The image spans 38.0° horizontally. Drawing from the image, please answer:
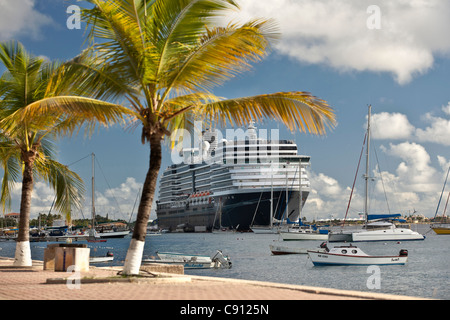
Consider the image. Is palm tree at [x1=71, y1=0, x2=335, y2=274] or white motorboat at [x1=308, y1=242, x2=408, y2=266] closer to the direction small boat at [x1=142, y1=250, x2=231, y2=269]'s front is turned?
the palm tree

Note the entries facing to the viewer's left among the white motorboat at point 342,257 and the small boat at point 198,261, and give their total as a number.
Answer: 2

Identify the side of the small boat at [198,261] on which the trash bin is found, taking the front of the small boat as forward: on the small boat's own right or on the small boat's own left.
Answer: on the small boat's own left

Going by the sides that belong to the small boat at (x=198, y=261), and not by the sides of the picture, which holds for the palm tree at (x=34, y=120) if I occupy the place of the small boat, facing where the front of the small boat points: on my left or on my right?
on my left

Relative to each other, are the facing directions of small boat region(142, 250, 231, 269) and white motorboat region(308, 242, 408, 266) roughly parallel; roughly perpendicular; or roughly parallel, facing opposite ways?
roughly parallel

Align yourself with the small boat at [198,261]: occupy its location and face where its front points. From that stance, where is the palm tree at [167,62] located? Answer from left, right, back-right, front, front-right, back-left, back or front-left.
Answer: left

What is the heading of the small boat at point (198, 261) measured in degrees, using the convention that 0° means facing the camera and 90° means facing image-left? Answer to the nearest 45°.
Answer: approximately 90°

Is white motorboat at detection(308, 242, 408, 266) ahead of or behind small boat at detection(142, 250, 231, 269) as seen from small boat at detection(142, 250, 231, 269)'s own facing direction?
behind

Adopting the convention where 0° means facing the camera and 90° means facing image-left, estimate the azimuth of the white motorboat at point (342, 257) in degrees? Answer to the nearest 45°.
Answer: approximately 90°
